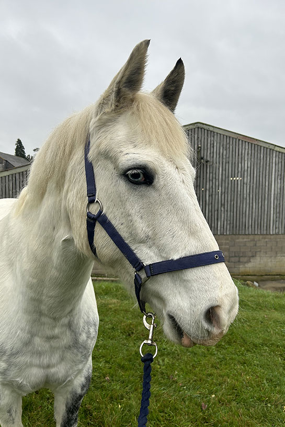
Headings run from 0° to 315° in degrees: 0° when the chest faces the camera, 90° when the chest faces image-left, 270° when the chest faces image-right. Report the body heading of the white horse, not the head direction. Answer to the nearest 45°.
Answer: approximately 315°

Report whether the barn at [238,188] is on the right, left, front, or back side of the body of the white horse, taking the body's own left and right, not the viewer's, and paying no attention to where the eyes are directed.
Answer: left
